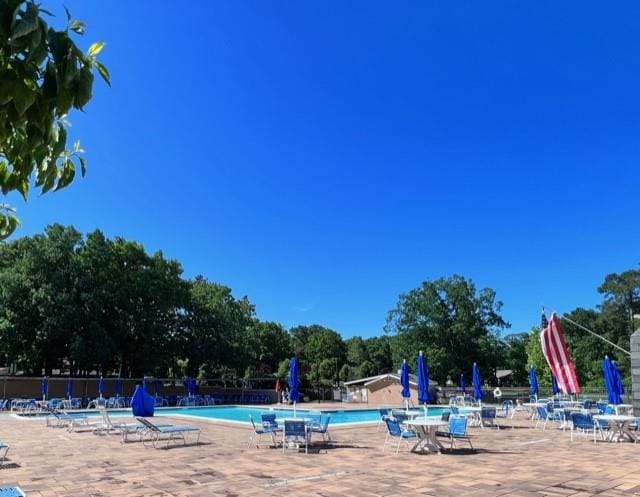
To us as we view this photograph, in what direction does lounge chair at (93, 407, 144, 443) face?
facing to the right of the viewer

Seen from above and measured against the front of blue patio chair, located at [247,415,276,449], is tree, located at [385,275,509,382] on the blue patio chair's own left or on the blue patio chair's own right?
on the blue patio chair's own left

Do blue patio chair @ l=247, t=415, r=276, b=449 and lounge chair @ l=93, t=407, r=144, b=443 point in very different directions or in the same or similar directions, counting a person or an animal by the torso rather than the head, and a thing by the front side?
same or similar directions

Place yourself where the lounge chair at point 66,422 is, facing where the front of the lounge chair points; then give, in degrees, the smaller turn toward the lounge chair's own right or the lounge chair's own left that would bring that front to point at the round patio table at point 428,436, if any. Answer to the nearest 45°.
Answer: approximately 45° to the lounge chair's own right

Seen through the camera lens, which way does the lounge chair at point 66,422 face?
facing to the right of the viewer

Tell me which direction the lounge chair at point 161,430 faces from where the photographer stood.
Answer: facing to the right of the viewer

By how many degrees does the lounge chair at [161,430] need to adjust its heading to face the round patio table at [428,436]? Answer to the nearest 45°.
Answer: approximately 45° to its right

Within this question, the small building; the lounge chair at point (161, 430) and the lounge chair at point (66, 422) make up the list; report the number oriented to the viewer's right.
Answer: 2

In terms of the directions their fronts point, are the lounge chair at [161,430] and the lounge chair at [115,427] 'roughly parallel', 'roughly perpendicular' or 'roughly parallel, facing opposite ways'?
roughly parallel

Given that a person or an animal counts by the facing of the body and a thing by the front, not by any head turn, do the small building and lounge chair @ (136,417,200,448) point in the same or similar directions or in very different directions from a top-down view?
very different directions

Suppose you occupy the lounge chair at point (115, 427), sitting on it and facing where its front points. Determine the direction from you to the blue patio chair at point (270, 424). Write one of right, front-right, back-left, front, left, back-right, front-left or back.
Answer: front-right

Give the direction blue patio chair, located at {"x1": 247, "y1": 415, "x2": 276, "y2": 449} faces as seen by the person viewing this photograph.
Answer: facing to the right of the viewer

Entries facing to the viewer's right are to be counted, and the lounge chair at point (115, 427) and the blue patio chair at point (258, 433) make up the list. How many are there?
2

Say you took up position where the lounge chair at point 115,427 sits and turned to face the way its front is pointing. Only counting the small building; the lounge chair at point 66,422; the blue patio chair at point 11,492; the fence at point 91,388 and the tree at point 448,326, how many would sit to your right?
1

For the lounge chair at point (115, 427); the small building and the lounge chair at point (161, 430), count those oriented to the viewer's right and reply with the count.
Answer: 2

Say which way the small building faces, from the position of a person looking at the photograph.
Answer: facing the viewer and to the left of the viewer

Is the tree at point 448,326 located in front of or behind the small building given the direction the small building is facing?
behind
